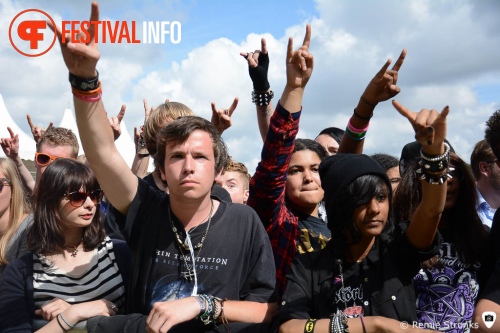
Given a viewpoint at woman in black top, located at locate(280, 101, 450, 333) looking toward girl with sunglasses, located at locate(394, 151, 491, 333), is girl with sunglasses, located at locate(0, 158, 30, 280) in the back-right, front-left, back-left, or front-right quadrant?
back-left

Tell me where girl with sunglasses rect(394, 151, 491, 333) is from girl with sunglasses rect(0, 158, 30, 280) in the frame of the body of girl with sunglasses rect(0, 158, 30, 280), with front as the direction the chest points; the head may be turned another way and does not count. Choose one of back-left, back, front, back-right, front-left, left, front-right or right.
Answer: left

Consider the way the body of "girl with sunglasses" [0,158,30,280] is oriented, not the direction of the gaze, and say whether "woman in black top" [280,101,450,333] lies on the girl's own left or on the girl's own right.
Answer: on the girl's own left

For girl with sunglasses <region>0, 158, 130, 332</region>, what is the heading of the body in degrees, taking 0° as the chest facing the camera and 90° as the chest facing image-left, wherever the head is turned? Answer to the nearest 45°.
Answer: approximately 315°

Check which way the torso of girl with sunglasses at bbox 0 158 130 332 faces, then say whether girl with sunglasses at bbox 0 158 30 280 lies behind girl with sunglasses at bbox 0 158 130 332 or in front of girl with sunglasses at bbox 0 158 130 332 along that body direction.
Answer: behind

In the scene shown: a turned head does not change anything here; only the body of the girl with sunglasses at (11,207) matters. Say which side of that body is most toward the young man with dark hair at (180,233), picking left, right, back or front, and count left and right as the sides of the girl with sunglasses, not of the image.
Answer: left

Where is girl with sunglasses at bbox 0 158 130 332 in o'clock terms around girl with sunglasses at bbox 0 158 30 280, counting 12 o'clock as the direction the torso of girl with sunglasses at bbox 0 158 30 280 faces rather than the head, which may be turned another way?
girl with sunglasses at bbox 0 158 130 332 is roughly at 10 o'clock from girl with sunglasses at bbox 0 158 30 280.
